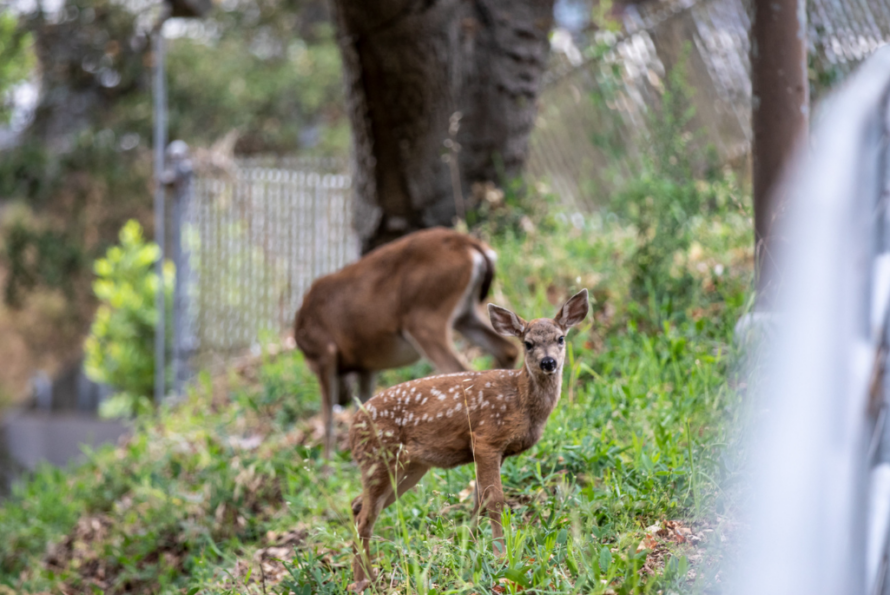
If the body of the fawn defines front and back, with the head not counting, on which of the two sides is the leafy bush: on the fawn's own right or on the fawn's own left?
on the fawn's own left

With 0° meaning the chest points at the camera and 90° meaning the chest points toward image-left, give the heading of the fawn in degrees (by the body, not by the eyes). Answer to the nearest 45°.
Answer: approximately 270°

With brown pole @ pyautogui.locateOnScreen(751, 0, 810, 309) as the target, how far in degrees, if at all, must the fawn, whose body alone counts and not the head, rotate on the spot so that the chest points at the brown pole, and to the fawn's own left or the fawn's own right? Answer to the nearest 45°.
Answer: approximately 45° to the fawn's own left

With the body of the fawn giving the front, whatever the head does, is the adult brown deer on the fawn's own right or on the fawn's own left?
on the fawn's own left

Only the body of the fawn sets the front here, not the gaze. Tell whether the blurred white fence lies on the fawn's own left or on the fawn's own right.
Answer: on the fawn's own right

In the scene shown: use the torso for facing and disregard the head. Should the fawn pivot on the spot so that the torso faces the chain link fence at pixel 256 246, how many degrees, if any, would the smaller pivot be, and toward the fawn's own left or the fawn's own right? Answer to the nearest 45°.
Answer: approximately 90° to the fawn's own left

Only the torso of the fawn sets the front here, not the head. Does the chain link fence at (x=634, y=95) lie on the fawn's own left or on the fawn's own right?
on the fawn's own left

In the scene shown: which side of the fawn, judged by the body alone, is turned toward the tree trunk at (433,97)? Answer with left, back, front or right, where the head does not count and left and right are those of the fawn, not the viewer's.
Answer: left
